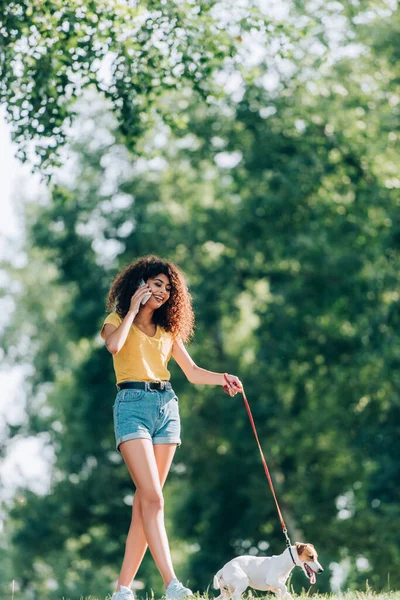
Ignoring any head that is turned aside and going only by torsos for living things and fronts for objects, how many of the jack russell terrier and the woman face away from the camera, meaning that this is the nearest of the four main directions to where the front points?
0

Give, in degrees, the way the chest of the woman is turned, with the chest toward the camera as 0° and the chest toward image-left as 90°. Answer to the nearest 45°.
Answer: approximately 315°

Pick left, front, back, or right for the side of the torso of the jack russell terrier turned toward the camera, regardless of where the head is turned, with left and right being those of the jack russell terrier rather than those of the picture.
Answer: right
